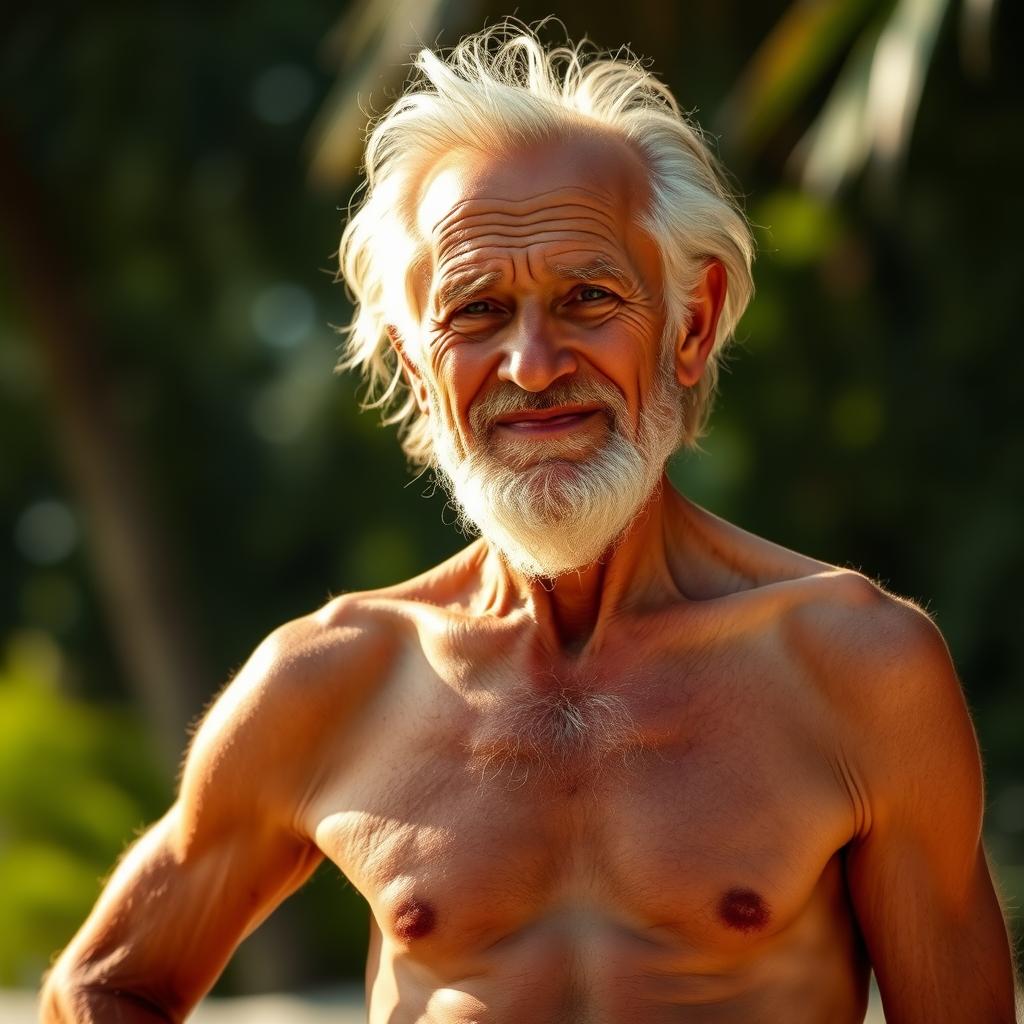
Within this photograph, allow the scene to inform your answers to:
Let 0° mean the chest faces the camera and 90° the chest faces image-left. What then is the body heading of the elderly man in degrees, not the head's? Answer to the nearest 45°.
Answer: approximately 0°

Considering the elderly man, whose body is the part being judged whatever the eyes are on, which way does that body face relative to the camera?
toward the camera
